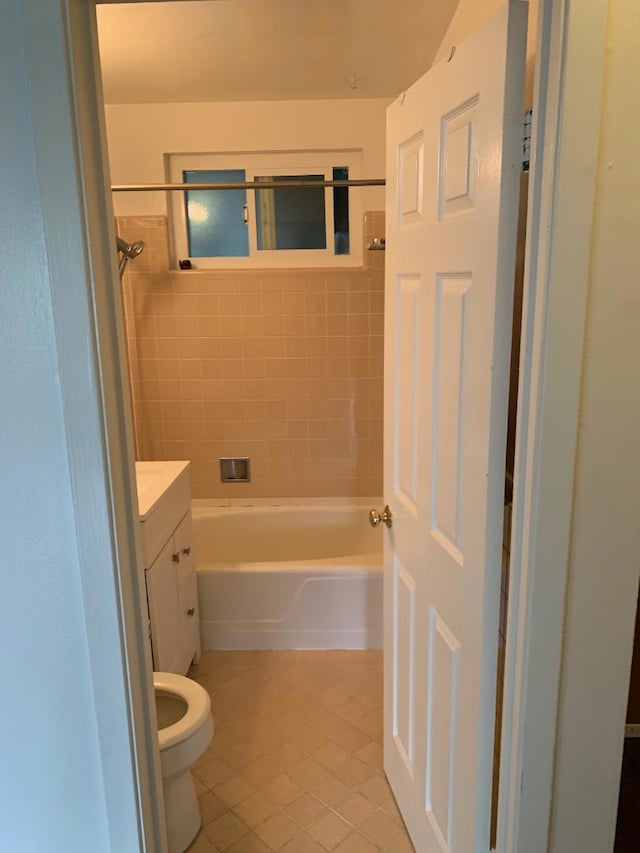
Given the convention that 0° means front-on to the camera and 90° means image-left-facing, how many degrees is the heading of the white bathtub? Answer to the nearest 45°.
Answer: approximately 0°

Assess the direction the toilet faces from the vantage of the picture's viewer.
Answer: facing to the right of the viewer

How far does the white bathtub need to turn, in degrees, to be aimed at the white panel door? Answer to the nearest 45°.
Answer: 0° — it already faces it

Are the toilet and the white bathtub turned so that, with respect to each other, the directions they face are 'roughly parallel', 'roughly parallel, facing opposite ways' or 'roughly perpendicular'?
roughly perpendicular

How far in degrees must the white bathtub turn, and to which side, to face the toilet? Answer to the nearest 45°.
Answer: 0° — it already faces it

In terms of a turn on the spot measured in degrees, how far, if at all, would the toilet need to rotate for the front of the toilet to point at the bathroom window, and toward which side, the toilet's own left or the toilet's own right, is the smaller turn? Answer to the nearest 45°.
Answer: approximately 90° to the toilet's own left

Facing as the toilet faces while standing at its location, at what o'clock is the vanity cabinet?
The vanity cabinet is roughly at 9 o'clock from the toilet.

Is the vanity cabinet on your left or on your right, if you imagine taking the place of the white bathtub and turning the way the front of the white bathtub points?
on your right
